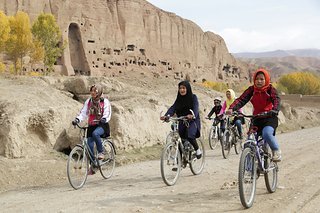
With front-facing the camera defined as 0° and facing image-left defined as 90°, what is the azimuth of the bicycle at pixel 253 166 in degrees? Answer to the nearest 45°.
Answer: approximately 45°

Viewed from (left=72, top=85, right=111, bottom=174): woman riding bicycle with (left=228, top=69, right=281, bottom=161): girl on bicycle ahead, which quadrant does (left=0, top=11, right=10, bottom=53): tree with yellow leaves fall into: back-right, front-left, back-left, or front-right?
back-left

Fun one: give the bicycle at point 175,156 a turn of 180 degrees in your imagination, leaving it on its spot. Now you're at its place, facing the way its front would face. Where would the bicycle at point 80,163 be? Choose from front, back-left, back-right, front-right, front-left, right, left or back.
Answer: back-left

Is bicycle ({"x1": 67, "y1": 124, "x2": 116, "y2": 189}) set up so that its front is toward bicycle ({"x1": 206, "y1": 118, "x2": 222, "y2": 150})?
no

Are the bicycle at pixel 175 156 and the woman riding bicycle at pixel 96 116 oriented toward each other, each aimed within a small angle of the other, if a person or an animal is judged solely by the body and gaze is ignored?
no

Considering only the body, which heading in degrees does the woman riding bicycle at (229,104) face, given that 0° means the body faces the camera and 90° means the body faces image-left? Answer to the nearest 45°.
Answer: approximately 45°

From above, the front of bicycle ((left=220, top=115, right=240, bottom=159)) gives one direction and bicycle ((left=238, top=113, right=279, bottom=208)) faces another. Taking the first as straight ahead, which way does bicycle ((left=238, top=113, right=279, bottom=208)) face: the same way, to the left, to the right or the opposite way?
the same way

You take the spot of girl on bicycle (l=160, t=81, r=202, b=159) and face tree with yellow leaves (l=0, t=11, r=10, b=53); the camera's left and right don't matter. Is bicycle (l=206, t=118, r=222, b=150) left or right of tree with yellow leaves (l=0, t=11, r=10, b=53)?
right

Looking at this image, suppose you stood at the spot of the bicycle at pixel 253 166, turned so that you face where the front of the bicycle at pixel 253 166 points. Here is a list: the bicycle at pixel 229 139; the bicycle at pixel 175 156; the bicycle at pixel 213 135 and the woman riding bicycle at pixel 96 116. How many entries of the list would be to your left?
0

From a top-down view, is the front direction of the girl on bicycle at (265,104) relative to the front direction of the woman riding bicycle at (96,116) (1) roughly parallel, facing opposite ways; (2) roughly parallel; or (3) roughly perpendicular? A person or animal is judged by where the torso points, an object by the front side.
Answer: roughly parallel

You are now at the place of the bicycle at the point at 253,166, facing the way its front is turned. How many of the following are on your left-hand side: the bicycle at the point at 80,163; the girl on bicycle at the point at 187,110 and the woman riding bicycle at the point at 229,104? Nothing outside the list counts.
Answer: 0

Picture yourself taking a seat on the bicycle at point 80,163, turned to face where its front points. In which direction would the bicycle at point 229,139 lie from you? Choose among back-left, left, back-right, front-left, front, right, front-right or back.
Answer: back

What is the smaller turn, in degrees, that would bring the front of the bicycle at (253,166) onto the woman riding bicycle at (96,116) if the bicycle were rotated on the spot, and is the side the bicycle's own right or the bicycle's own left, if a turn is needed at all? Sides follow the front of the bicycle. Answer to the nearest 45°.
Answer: approximately 90° to the bicycle's own right

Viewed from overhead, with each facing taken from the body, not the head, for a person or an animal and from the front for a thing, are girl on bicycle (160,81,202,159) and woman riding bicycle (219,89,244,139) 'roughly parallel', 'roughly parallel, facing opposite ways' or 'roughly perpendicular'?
roughly parallel

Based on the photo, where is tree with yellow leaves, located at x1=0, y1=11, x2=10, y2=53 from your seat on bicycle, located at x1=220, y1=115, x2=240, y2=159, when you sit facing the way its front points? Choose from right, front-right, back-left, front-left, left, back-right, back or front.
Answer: right

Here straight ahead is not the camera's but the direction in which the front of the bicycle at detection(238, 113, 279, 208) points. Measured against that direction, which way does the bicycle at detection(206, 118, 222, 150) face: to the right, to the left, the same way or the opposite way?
the same way

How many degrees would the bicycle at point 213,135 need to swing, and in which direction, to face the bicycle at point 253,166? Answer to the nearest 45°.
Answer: approximately 45° to its left

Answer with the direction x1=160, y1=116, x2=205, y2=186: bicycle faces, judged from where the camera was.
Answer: facing the viewer and to the left of the viewer
